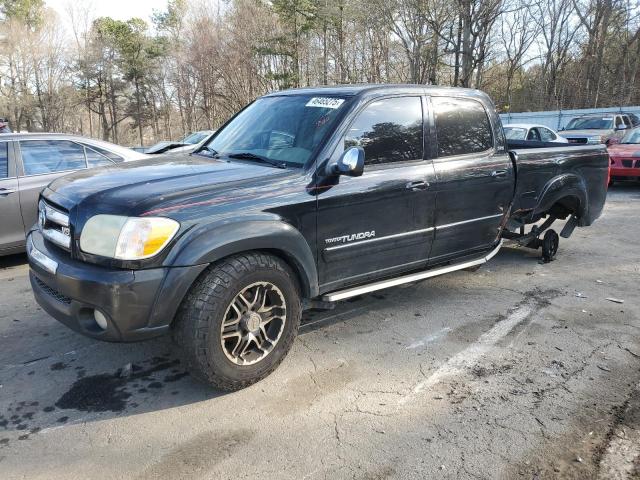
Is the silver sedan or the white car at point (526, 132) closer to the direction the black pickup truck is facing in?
the silver sedan

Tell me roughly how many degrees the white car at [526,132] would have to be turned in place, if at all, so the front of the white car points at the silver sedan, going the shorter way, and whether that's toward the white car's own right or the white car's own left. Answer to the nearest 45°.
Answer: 0° — it already faces it

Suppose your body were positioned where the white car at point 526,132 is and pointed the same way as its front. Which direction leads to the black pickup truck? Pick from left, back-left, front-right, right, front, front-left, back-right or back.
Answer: front-left

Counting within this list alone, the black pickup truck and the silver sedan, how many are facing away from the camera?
0

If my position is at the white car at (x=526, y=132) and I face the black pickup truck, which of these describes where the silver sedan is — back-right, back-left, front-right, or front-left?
front-right

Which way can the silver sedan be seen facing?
to the viewer's left

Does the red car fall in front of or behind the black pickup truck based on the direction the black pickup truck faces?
behind

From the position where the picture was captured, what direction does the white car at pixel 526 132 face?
facing the viewer and to the left of the viewer

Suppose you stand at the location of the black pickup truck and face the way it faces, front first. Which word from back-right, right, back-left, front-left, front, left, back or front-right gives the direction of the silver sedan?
right

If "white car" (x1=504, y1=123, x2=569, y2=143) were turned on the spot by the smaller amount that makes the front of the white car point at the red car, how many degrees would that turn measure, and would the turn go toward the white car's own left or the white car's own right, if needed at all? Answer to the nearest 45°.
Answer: approximately 90° to the white car's own left
